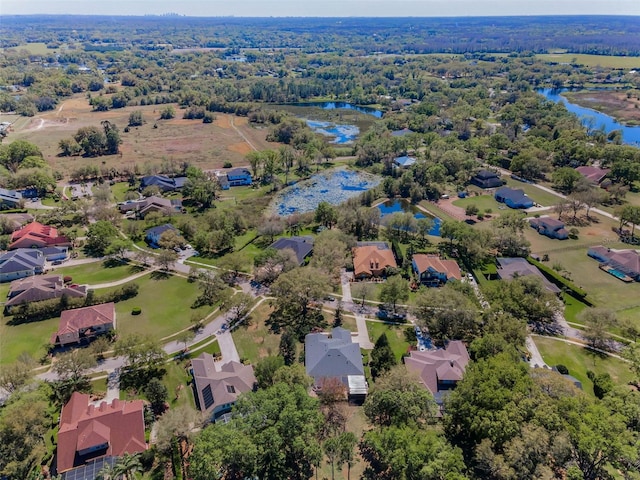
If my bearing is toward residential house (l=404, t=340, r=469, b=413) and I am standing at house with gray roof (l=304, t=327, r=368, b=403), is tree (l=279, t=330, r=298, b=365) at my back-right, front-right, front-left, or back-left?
back-left

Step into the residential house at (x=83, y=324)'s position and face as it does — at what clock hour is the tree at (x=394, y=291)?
The tree is roughly at 10 o'clock from the residential house.

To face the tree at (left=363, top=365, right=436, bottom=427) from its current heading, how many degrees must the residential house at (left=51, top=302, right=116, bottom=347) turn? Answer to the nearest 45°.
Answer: approximately 45° to its left

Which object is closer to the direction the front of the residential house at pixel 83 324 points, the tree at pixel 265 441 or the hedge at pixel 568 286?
the tree

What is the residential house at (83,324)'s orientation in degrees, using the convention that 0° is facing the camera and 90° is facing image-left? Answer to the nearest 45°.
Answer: approximately 0°

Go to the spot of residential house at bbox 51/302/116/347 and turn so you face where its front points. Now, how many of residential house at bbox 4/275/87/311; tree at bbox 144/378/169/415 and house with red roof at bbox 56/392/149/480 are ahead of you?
2

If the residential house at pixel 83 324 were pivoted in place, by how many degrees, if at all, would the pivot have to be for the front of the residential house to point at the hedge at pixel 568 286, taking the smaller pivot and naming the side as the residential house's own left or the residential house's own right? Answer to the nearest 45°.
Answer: approximately 45° to the residential house's own left

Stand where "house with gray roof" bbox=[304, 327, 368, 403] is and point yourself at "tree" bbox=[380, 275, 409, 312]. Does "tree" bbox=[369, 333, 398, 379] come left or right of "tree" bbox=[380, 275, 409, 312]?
right

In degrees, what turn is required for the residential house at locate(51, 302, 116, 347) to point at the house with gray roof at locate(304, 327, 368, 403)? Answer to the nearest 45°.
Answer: approximately 45° to its left

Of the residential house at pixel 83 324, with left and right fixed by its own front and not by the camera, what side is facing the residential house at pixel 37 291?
back

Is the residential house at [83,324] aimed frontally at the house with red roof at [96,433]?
yes

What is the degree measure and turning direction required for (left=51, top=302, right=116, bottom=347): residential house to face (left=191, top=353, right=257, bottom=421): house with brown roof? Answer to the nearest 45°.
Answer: approximately 45° to its left

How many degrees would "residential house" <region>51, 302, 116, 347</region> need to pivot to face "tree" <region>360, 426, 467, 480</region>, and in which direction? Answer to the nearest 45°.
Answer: approximately 45° to its left
